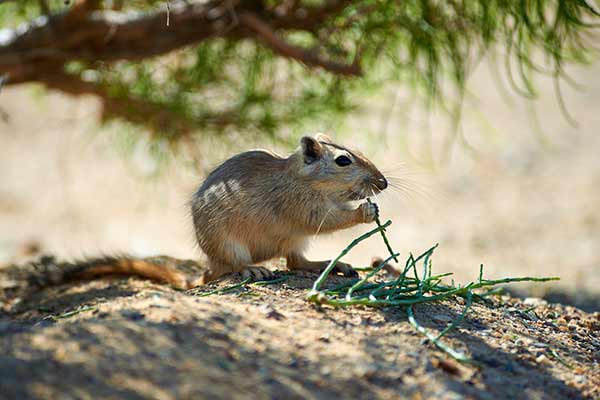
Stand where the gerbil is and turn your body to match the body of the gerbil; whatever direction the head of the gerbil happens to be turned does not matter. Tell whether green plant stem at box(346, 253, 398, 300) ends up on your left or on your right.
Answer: on your right

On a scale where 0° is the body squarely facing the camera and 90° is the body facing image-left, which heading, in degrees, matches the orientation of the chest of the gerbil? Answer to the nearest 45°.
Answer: approximately 270°

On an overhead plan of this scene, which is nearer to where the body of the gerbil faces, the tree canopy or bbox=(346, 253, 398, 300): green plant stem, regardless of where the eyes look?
the green plant stem
